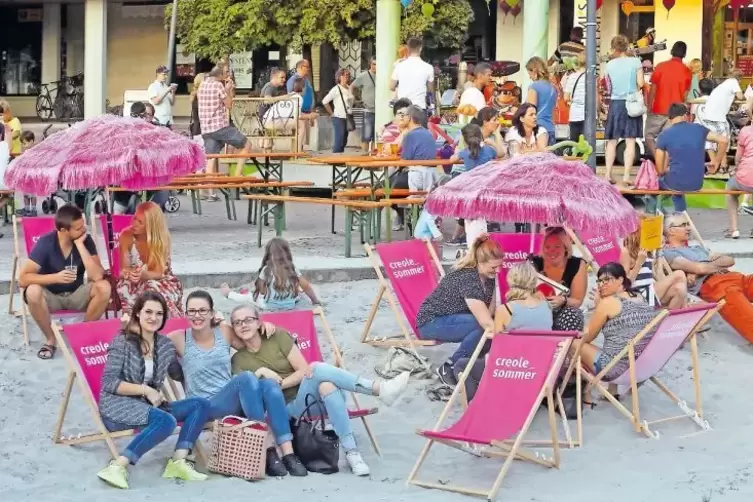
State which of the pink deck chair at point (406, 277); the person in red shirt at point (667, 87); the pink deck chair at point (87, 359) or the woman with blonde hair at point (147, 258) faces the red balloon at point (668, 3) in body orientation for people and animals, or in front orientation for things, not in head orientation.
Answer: the person in red shirt

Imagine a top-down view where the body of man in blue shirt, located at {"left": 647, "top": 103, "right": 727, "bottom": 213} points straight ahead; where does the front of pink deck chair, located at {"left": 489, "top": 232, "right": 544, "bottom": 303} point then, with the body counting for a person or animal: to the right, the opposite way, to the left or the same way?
the opposite way

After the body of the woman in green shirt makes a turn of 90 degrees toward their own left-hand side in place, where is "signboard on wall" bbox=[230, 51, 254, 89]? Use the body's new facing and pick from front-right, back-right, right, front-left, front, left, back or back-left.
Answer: front-left

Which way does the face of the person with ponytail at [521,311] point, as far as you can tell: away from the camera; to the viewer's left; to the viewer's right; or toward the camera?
away from the camera

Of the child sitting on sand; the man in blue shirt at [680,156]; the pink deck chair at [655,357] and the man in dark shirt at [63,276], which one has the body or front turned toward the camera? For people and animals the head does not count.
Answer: the man in dark shirt

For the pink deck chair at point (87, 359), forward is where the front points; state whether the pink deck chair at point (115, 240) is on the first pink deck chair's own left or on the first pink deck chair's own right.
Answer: on the first pink deck chair's own left

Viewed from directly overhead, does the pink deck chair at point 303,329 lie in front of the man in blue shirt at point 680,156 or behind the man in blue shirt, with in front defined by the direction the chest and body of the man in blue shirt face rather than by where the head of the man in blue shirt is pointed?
behind

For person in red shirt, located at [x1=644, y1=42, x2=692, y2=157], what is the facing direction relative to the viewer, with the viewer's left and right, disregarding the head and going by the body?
facing away from the viewer

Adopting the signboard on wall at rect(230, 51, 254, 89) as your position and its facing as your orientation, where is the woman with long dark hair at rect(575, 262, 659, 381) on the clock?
The woman with long dark hair is roughly at 12 o'clock from the signboard on wall.

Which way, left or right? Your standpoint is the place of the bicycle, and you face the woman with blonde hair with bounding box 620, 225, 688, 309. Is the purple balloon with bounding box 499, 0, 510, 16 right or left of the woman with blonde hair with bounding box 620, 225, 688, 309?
left

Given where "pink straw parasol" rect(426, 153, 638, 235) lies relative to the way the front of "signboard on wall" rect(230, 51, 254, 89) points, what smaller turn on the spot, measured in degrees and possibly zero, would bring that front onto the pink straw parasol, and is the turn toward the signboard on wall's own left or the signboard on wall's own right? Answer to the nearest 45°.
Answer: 0° — it already faces it
